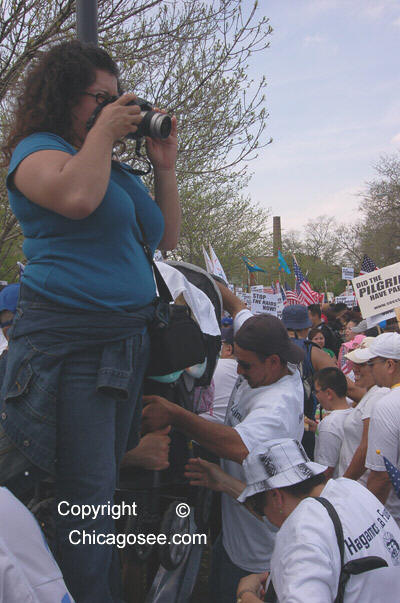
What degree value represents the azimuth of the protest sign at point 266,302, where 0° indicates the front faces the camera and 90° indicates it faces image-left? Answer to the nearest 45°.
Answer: approximately 0°

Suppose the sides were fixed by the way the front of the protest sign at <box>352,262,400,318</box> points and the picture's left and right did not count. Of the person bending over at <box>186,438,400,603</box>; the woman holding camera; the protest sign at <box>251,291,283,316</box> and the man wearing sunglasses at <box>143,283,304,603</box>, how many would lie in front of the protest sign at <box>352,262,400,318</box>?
3

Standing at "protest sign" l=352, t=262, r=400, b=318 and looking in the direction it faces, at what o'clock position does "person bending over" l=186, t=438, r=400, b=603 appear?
The person bending over is roughly at 12 o'clock from the protest sign.

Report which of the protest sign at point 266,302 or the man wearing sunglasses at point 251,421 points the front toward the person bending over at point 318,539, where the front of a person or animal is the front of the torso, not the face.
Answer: the protest sign

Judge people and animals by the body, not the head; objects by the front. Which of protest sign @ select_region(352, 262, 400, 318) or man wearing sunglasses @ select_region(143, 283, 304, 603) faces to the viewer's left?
the man wearing sunglasses

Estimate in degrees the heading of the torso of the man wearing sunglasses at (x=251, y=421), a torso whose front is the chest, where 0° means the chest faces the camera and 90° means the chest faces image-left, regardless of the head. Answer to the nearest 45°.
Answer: approximately 90°

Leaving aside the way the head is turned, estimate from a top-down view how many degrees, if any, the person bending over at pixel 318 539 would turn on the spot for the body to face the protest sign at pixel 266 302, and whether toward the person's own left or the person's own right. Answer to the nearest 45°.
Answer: approximately 45° to the person's own right

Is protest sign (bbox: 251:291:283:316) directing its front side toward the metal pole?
yes

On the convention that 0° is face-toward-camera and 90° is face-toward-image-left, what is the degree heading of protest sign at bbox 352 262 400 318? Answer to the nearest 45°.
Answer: approximately 0°

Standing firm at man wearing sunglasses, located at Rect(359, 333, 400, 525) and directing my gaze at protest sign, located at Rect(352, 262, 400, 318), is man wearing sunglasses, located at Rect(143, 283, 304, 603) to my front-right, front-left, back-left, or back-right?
back-left

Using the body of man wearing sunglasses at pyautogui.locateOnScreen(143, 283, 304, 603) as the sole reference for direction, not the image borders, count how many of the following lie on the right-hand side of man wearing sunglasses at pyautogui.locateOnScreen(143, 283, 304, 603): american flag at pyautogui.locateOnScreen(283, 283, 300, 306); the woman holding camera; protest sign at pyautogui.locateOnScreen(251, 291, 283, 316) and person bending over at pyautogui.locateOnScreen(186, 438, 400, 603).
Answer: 2

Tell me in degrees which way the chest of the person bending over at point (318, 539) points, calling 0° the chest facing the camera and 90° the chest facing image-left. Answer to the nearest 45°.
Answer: approximately 135°
